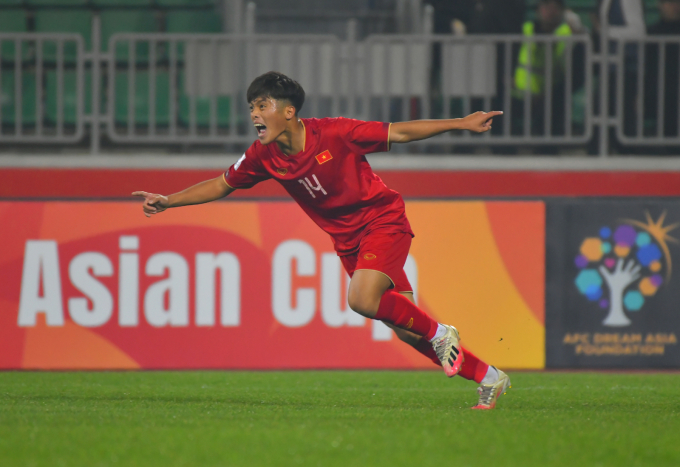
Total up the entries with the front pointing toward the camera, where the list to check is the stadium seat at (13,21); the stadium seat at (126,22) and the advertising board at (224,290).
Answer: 3

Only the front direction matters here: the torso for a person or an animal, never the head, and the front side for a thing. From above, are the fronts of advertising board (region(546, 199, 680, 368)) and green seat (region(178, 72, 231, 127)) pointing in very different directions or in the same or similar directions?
same or similar directions

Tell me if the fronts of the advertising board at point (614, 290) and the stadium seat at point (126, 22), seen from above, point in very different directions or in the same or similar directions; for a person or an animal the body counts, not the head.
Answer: same or similar directions

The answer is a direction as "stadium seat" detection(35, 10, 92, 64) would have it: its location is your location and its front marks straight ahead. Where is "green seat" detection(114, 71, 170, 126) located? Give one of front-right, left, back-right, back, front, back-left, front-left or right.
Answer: front-left

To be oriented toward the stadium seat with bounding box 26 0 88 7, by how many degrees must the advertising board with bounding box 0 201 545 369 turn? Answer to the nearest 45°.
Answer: approximately 135° to its right

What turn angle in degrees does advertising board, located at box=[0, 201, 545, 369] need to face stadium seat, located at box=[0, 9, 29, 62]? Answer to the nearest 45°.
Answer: approximately 135° to its right

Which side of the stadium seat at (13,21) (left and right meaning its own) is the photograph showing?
front

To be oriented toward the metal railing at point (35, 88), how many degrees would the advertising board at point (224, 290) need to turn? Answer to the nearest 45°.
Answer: approximately 135° to its right

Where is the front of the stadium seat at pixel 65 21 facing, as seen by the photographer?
facing the viewer

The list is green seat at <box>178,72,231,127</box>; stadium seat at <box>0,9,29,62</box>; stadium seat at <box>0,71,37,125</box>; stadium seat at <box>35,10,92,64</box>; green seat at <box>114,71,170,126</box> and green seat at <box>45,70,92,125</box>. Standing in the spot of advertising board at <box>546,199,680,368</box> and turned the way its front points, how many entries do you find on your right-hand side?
6
